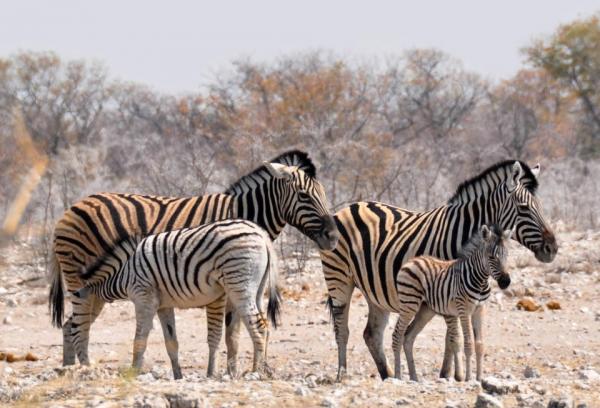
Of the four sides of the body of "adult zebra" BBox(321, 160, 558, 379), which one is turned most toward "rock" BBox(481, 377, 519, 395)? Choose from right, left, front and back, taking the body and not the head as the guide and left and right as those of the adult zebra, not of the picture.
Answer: right

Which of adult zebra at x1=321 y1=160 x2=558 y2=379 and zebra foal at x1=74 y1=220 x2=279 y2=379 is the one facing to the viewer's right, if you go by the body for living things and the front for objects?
the adult zebra

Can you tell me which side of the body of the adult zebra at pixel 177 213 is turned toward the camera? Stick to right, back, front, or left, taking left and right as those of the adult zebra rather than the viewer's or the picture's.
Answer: right

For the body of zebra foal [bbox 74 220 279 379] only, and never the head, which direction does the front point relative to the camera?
to the viewer's left

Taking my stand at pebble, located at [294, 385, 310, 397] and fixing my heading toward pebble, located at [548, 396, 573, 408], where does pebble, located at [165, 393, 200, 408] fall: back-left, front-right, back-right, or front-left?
back-right

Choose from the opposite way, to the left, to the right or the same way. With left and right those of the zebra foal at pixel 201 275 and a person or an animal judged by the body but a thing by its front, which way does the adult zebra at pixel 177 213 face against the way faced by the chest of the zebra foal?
the opposite way

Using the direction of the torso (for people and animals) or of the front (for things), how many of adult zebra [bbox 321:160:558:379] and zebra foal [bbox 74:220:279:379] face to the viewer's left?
1

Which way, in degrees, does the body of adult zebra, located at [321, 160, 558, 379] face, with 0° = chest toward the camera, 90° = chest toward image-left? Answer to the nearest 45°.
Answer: approximately 270°

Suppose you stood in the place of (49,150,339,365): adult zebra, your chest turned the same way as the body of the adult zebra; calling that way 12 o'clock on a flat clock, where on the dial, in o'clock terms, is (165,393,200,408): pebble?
The pebble is roughly at 3 o'clock from the adult zebra.

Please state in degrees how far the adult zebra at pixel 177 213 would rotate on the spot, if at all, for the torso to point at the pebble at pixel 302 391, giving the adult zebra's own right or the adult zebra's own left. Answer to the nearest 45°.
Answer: approximately 90° to the adult zebra's own right

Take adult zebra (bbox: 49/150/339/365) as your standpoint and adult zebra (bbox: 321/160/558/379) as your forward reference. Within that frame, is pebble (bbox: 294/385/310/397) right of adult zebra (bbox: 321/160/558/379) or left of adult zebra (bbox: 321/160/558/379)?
right

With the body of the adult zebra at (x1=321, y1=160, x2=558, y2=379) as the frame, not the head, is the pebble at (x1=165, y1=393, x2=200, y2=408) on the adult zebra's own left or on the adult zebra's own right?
on the adult zebra's own right
